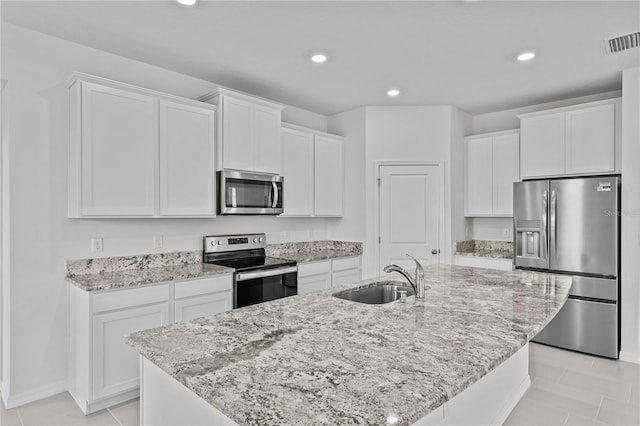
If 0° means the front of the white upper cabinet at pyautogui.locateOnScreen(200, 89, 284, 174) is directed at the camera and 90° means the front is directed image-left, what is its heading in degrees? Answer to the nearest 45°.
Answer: approximately 315°

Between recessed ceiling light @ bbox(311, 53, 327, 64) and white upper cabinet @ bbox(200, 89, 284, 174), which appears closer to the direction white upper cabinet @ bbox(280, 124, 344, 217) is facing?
the recessed ceiling light

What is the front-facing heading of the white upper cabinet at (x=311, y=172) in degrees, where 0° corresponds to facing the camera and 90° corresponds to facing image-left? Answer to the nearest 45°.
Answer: approximately 315°

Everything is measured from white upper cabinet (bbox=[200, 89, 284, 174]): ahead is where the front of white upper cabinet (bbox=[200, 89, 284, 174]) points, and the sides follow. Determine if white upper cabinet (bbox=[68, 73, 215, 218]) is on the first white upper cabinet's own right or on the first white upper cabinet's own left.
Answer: on the first white upper cabinet's own right

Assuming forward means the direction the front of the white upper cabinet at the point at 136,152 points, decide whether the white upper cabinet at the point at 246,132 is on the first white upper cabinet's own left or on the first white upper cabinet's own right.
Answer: on the first white upper cabinet's own left
